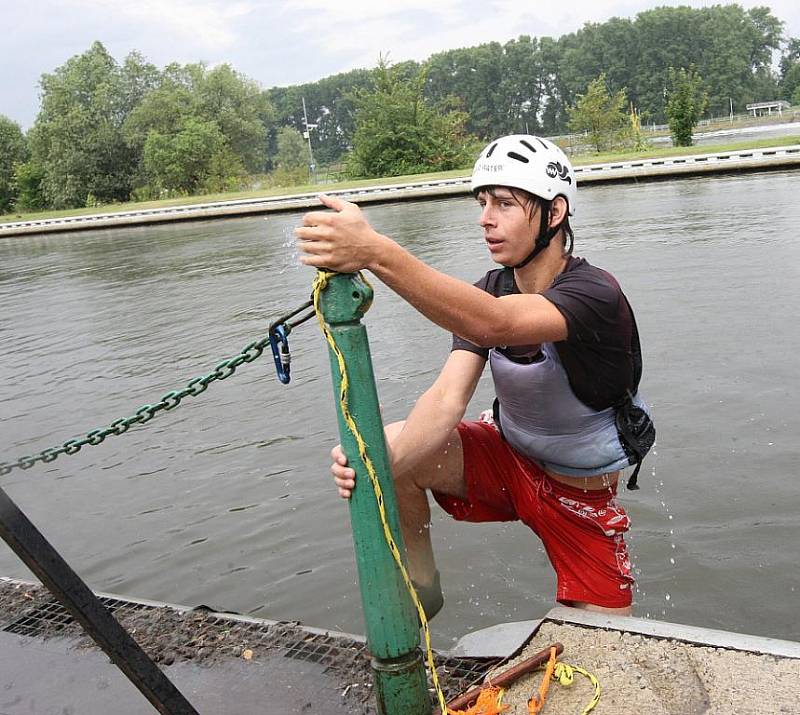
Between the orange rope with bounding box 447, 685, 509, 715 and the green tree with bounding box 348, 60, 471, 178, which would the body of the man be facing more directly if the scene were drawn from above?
the orange rope

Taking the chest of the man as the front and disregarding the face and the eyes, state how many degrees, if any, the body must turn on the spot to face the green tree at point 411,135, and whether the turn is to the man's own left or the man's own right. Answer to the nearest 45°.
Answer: approximately 135° to the man's own right

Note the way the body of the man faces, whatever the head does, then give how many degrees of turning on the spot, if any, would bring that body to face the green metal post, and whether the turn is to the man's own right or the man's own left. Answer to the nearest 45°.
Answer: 0° — they already face it

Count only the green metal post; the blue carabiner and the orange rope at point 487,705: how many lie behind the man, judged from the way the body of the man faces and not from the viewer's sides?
0

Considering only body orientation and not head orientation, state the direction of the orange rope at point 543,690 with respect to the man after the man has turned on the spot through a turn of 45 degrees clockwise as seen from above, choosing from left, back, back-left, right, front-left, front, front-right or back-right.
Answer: left

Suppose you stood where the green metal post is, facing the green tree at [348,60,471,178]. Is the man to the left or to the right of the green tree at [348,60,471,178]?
right

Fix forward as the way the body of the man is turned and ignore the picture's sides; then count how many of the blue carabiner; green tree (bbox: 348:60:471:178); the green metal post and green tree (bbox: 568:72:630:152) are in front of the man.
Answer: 2

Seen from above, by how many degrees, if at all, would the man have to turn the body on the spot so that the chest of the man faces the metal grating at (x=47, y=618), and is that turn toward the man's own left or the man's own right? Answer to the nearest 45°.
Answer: approximately 45° to the man's own right

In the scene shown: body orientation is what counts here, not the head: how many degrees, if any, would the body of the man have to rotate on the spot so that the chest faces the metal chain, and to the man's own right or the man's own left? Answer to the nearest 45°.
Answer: approximately 45° to the man's own right

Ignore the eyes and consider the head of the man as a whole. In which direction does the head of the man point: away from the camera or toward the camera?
toward the camera

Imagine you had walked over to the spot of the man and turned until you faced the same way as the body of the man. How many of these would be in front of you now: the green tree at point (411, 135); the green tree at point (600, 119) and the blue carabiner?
1

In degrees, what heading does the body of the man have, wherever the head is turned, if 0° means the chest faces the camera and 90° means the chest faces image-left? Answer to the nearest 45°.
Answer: approximately 45°

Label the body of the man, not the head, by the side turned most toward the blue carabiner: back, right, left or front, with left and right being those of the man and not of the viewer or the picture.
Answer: front

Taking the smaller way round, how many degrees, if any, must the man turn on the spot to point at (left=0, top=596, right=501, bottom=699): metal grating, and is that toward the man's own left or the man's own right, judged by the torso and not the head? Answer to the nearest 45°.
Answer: approximately 45° to the man's own right

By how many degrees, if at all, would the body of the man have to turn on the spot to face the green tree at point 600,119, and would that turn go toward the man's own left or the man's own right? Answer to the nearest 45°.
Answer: approximately 135° to the man's own right
